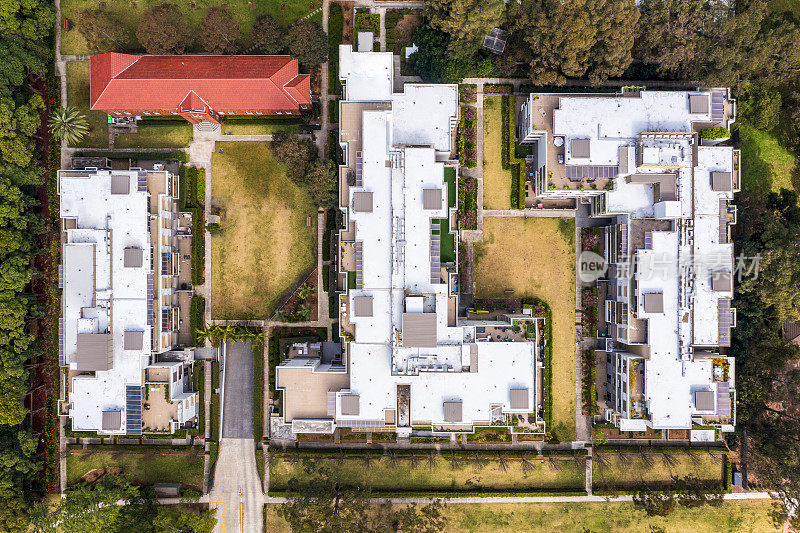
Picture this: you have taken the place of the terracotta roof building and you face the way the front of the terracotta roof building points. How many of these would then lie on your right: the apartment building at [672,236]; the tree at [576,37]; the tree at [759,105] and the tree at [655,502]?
0

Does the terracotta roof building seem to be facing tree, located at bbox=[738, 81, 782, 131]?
no

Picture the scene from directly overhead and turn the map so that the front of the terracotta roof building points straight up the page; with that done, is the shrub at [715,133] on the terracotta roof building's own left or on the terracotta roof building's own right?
on the terracotta roof building's own left

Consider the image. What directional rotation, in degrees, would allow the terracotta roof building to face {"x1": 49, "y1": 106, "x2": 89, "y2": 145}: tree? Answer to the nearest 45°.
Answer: approximately 135° to its right

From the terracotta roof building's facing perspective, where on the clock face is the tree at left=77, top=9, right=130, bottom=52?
The tree is roughly at 4 o'clock from the terracotta roof building.

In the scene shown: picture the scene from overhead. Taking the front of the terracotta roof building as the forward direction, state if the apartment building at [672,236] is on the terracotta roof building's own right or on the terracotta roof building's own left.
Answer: on the terracotta roof building's own left

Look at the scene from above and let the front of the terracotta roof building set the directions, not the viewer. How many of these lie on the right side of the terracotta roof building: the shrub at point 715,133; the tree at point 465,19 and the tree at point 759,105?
0

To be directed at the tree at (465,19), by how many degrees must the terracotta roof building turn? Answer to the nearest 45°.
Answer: approximately 45° to its left

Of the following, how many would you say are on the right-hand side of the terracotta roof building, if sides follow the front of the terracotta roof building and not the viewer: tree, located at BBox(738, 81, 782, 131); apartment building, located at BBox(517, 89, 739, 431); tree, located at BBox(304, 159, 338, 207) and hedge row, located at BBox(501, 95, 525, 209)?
0

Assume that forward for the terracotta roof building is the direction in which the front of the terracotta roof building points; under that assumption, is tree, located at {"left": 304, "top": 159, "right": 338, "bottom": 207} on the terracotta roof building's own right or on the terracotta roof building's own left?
on the terracotta roof building's own left

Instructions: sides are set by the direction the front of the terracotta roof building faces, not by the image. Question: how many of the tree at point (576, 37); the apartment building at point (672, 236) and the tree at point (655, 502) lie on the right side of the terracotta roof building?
0
